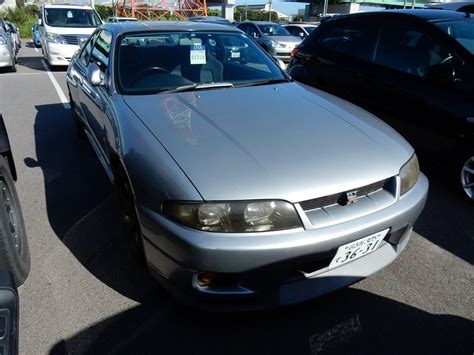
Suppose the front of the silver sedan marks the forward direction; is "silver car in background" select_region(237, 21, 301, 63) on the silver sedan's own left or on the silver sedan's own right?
on the silver sedan's own left

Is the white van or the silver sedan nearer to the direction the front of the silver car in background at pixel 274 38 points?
the silver sedan

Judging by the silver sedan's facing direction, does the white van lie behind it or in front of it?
behind

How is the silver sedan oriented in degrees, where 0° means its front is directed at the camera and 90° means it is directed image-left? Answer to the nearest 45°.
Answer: approximately 315°

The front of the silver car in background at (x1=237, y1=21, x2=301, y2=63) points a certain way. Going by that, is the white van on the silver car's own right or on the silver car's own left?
on the silver car's own right

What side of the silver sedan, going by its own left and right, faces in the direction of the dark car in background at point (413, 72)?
left

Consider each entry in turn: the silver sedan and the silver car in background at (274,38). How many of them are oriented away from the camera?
0

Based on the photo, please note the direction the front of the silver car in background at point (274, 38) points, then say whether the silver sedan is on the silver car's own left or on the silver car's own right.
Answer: on the silver car's own right

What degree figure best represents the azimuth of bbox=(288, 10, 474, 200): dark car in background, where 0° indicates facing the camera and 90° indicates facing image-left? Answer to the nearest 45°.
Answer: approximately 315°

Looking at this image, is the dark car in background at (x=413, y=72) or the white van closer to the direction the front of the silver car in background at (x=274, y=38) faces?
the dark car in background
